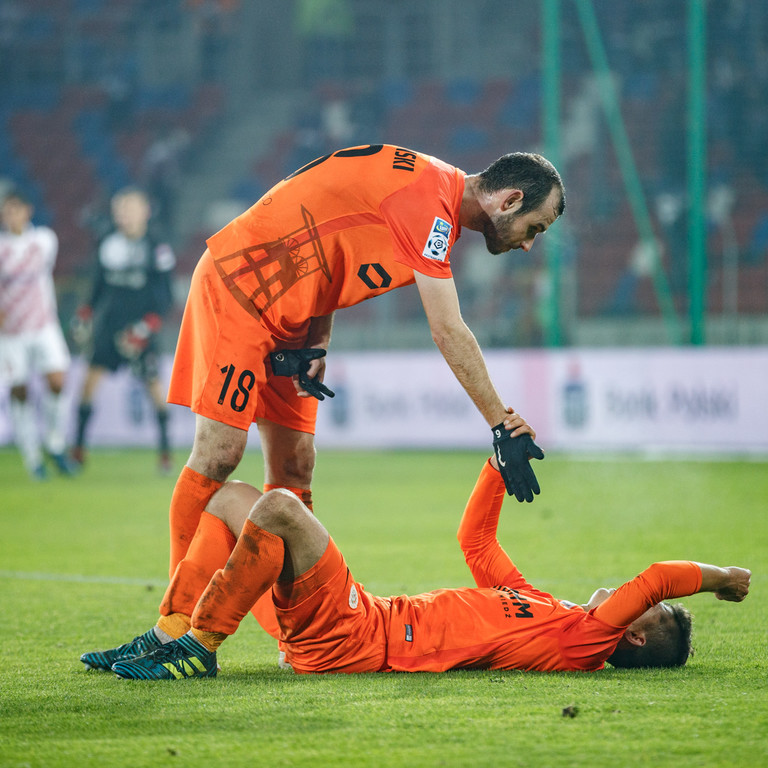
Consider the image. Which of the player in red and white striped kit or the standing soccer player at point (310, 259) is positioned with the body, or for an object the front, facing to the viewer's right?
the standing soccer player

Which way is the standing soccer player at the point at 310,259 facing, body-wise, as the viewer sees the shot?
to the viewer's right

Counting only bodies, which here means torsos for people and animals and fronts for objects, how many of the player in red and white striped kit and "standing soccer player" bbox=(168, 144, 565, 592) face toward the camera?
1

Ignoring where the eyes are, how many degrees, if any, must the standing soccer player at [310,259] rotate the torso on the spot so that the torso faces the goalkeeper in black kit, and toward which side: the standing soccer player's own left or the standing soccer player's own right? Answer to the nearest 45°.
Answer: approximately 90° to the standing soccer player's own left

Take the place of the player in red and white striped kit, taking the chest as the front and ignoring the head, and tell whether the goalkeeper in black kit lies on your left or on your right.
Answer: on your left

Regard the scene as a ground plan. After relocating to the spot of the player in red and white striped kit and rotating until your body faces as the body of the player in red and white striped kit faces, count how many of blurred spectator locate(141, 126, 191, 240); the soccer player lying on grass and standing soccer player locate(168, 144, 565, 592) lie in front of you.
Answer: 2

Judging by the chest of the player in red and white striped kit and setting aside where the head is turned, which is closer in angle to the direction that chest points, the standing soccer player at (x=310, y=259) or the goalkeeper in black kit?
the standing soccer player

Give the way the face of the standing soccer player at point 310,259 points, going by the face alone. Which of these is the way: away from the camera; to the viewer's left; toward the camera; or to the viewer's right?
to the viewer's right

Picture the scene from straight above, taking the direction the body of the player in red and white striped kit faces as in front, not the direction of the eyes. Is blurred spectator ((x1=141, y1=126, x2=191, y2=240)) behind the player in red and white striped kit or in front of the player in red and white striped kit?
behind

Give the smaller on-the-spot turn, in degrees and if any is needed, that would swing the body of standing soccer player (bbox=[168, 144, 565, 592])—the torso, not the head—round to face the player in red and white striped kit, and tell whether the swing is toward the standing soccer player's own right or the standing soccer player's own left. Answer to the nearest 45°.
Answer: approximately 90° to the standing soccer player's own left
